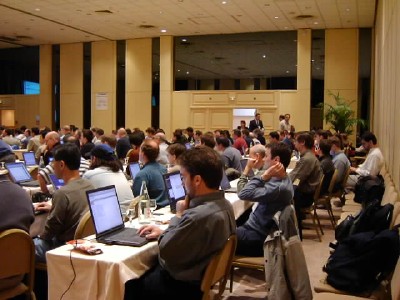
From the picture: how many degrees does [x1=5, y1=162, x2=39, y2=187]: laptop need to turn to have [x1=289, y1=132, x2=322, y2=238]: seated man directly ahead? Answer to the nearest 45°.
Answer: approximately 45° to its left

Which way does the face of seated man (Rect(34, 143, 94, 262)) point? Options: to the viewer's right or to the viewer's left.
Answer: to the viewer's left

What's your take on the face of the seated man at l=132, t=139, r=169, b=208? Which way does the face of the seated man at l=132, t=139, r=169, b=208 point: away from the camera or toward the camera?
away from the camera

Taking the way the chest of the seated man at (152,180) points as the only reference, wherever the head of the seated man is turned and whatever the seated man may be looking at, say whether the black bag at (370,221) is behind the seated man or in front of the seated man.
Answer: behind

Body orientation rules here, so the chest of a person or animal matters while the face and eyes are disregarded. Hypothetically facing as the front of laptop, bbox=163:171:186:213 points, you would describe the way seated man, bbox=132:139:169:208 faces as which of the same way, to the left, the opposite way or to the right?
the opposite way

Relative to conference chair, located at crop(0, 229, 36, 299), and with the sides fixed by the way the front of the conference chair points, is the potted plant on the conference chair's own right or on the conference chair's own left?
on the conference chair's own right

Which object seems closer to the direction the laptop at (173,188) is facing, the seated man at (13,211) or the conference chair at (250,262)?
the conference chair

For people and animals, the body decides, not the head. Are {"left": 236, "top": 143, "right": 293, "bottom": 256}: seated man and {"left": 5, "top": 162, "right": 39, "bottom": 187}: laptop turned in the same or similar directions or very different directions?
very different directions
